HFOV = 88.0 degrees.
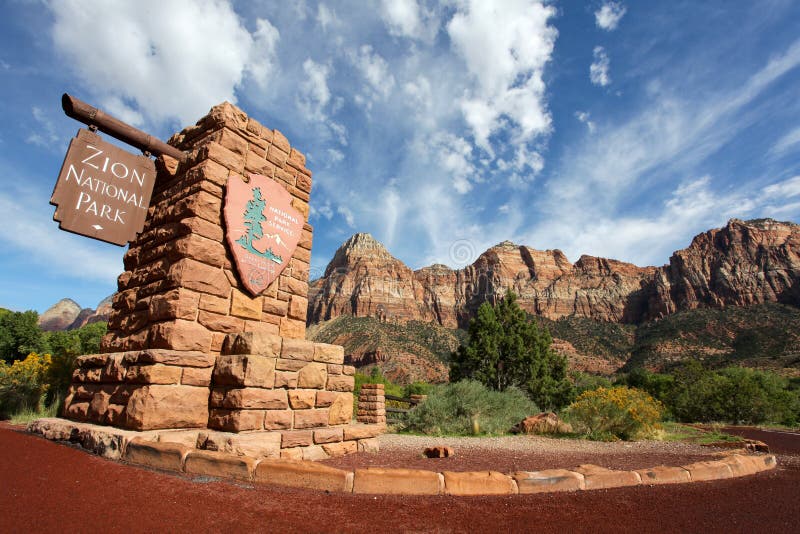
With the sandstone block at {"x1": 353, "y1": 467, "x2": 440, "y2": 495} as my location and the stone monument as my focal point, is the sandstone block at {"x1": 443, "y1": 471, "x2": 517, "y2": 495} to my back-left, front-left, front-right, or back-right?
back-right

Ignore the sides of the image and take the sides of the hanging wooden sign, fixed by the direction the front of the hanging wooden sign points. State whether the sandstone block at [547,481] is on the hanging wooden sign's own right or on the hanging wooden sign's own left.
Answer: on the hanging wooden sign's own left

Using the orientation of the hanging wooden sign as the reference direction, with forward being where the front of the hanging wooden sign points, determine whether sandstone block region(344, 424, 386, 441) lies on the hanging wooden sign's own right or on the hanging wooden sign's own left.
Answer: on the hanging wooden sign's own left

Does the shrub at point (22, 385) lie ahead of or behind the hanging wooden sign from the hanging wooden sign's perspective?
behind

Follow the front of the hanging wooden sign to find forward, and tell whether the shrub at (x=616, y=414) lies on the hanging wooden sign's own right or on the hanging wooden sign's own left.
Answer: on the hanging wooden sign's own left

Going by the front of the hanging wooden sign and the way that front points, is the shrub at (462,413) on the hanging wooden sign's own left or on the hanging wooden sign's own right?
on the hanging wooden sign's own left

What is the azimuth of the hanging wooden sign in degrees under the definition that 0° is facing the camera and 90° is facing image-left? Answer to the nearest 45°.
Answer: approximately 0°

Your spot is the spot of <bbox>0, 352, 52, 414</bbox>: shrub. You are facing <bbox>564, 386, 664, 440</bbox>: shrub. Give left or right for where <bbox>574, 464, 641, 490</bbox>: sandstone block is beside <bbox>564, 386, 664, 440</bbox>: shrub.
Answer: right

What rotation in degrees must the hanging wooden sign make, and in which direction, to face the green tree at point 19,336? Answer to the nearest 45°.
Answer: approximately 180°

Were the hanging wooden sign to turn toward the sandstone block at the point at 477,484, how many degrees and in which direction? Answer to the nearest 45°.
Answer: approximately 45° to its left

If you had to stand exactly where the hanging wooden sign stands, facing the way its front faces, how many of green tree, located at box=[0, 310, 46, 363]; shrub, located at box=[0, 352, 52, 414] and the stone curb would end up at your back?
2
